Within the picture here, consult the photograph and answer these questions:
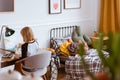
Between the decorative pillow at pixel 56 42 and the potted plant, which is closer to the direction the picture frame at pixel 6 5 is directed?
the potted plant

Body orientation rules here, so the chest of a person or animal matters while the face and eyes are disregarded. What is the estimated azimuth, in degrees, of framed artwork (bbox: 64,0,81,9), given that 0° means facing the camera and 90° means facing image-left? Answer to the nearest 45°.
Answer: approximately 0°

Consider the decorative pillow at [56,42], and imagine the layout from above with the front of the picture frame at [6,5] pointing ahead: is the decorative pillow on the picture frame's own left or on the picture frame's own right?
on the picture frame's own left

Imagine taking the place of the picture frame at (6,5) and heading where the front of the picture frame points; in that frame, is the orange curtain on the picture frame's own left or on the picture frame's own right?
on the picture frame's own left

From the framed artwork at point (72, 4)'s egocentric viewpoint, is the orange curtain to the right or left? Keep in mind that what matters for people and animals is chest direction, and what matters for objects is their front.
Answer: on its left

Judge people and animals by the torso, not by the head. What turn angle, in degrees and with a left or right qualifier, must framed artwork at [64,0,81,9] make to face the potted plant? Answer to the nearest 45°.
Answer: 0° — it already faces it

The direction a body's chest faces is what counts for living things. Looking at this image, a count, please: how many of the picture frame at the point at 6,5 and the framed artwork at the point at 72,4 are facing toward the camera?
2

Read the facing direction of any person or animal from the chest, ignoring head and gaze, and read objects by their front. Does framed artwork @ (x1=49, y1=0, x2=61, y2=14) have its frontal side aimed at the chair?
yes

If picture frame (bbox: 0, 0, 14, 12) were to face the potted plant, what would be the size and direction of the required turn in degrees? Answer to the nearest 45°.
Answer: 0° — it already faces it

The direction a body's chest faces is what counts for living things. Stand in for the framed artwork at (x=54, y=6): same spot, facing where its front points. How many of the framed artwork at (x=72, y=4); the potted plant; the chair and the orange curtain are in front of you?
2
